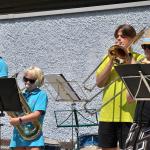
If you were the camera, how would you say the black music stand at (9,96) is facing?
facing away from the viewer

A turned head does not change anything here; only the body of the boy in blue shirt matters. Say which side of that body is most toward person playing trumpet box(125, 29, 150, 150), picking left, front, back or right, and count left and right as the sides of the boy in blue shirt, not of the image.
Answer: left

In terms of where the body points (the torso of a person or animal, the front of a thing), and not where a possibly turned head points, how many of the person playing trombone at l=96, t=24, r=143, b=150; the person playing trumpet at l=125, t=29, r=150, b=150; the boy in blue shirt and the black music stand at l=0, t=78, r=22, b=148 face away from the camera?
1

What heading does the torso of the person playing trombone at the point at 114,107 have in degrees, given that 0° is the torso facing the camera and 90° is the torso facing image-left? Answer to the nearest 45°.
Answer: approximately 45°

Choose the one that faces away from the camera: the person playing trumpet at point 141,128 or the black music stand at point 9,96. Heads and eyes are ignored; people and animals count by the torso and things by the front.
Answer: the black music stand

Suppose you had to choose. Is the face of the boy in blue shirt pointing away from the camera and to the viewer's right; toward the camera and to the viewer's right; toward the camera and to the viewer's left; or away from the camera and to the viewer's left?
toward the camera and to the viewer's left

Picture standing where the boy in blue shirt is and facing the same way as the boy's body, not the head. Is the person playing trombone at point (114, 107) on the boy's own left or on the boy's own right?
on the boy's own left
